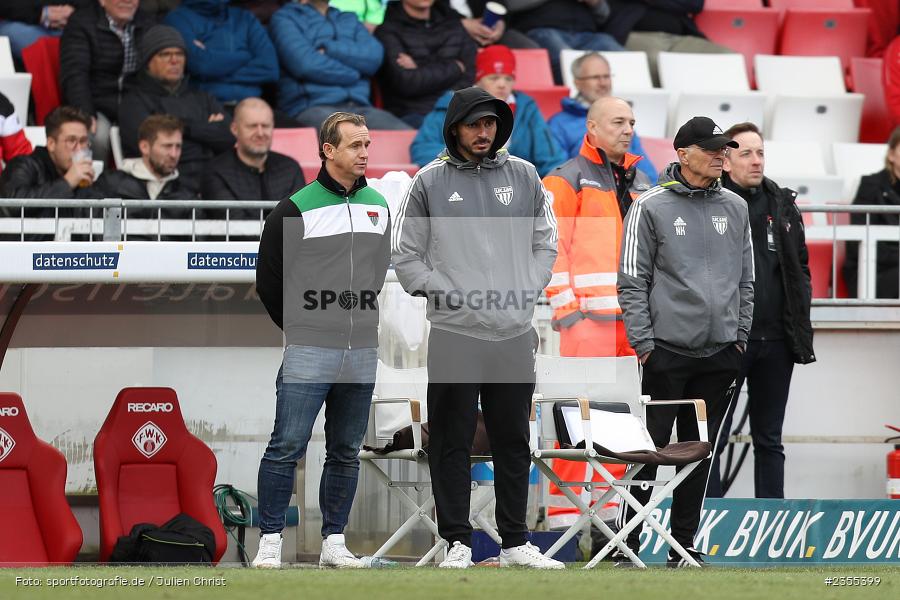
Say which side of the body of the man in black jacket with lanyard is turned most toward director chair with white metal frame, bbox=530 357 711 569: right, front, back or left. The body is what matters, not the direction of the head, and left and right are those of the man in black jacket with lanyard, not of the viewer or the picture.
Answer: front

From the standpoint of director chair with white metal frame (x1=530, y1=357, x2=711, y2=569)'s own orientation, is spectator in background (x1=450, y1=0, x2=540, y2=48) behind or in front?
behind

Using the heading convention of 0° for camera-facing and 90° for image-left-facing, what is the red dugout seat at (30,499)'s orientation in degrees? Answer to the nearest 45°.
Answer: approximately 0°

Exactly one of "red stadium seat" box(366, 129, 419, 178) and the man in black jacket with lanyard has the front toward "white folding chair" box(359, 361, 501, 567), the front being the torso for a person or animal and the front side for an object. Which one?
the red stadium seat

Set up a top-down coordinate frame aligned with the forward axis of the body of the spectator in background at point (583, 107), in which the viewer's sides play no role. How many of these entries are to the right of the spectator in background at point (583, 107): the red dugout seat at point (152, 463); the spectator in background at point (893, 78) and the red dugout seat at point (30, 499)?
2

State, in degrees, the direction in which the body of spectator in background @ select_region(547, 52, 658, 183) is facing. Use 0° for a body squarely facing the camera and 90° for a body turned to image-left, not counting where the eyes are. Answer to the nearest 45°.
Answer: approximately 315°

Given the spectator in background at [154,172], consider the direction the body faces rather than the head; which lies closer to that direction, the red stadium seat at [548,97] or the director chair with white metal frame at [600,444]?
the director chair with white metal frame
